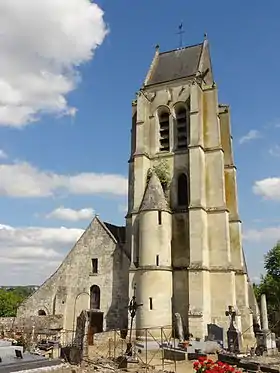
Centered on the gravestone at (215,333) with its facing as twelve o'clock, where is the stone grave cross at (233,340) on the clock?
The stone grave cross is roughly at 10 o'clock from the gravestone.

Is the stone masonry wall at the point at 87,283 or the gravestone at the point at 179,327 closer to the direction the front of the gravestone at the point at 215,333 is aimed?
the gravestone

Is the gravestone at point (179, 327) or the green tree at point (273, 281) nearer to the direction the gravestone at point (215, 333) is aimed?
the gravestone

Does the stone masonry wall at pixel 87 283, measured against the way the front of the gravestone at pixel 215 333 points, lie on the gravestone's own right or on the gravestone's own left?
on the gravestone's own right

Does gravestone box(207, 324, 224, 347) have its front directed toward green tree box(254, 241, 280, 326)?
no
